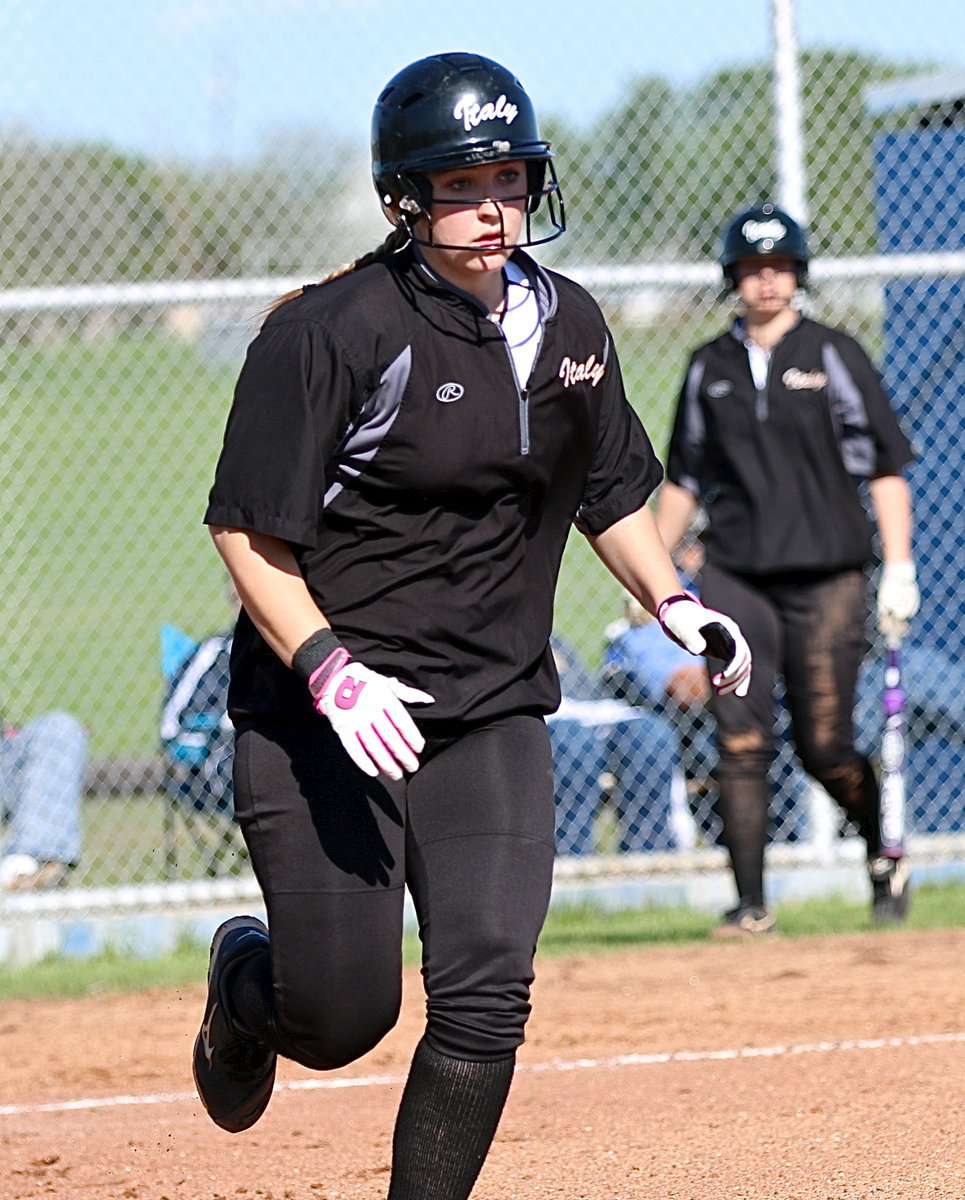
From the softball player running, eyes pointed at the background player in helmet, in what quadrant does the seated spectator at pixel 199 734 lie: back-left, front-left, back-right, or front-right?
front-left

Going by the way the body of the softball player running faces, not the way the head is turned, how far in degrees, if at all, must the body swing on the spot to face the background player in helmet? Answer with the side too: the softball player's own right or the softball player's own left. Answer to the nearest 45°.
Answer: approximately 135° to the softball player's own left

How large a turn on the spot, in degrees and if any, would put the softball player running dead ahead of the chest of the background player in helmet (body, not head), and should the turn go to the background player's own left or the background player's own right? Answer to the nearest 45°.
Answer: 0° — they already face them

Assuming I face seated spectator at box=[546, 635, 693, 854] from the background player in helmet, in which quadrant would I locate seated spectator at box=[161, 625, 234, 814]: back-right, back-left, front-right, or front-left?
front-left

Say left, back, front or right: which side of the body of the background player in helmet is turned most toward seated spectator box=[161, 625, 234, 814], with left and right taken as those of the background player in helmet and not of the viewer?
right

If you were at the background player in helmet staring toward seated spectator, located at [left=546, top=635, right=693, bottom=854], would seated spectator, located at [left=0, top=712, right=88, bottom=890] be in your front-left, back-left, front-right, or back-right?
front-left

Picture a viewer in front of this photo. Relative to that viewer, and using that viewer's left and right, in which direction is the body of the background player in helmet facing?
facing the viewer

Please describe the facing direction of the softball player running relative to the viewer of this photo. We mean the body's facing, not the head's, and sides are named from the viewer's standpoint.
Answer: facing the viewer and to the right of the viewer

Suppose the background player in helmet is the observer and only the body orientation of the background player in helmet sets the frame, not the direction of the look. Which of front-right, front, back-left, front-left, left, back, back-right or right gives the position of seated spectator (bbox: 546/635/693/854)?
back-right
